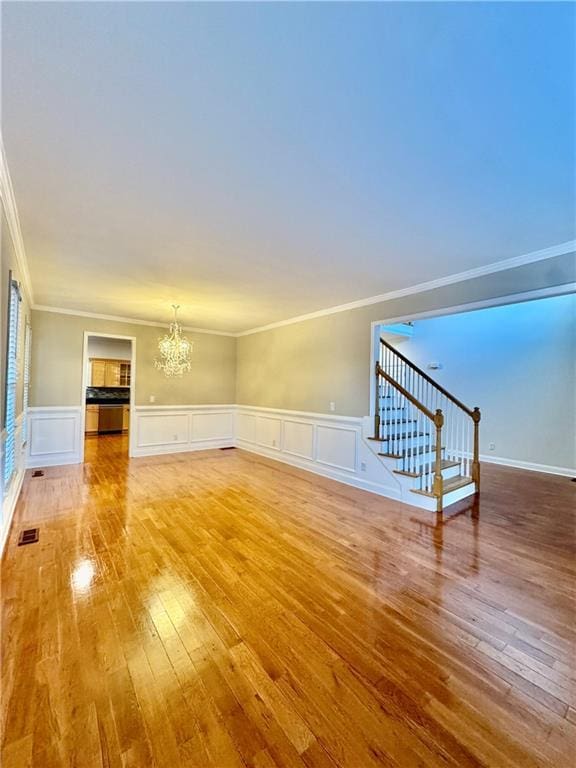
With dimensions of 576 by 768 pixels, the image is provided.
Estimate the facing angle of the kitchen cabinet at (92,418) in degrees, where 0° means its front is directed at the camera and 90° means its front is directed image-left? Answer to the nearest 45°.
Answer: approximately 0°

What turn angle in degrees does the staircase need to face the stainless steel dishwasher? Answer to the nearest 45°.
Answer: approximately 135° to its right

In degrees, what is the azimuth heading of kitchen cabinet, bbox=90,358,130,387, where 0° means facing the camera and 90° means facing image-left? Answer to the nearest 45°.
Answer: approximately 0°

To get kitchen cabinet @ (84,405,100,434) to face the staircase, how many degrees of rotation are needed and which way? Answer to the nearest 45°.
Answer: approximately 45° to its left
